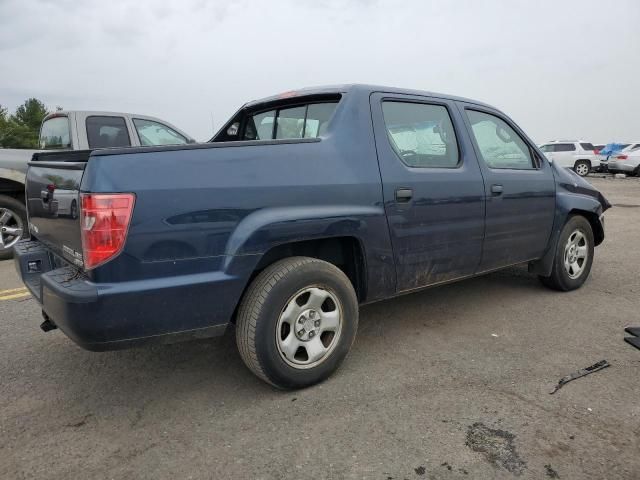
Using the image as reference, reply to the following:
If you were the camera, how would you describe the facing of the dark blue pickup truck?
facing away from the viewer and to the right of the viewer

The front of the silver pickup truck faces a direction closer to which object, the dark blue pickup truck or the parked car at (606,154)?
the parked car

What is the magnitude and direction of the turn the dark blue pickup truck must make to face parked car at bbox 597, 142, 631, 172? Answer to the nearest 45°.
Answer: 0° — it already faces it

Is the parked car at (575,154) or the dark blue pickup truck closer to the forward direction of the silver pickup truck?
the parked car

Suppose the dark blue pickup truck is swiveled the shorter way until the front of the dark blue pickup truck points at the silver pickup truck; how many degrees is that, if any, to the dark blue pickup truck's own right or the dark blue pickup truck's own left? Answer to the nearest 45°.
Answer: approximately 90° to the dark blue pickup truck's own left

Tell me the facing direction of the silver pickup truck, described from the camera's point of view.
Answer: facing away from the viewer and to the right of the viewer

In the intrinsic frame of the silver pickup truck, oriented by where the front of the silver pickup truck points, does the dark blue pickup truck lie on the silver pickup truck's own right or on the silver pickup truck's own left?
on the silver pickup truck's own right
